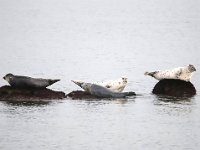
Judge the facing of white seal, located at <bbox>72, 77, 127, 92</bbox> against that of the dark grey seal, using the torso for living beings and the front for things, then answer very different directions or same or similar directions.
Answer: very different directions

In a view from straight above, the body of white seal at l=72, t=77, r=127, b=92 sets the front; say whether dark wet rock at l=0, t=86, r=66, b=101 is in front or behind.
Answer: behind

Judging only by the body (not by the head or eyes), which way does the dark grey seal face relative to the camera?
to the viewer's left

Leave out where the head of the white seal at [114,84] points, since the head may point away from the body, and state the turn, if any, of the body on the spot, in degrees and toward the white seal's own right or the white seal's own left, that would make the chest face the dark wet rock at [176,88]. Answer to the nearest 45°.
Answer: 0° — it already faces it

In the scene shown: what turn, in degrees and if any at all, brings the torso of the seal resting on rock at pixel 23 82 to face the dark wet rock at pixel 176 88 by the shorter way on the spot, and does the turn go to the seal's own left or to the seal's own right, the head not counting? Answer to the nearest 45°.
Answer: approximately 180°

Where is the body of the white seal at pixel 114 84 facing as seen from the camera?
to the viewer's right

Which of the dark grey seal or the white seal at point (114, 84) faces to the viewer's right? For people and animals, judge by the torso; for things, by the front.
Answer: the white seal

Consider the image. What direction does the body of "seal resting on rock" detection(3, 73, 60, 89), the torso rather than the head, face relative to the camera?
to the viewer's left
